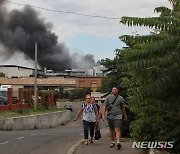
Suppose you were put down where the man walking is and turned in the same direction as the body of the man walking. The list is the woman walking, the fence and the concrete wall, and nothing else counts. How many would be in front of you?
0

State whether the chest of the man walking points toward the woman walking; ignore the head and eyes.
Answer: no

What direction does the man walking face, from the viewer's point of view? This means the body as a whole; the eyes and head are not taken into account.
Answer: toward the camera

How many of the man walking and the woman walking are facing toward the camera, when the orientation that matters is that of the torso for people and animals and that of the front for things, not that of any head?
2

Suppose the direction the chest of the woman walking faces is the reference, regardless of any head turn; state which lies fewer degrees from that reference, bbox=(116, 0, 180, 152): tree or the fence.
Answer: the tree

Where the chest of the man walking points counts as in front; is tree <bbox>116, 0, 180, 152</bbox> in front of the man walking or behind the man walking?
in front

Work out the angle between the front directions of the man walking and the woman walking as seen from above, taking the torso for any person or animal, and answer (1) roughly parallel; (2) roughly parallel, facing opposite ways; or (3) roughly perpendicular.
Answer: roughly parallel

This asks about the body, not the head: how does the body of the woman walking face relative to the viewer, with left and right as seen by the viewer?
facing the viewer

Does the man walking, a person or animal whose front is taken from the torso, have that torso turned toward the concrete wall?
no
